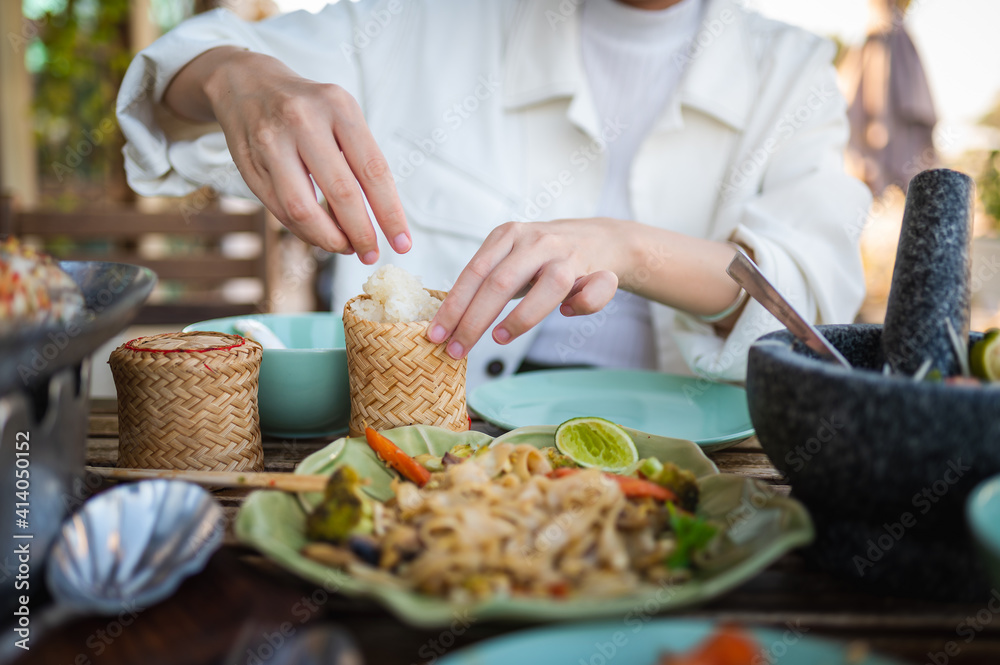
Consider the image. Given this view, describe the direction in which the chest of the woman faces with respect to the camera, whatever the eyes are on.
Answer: toward the camera

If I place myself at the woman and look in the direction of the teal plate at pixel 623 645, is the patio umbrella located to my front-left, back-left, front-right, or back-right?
back-left

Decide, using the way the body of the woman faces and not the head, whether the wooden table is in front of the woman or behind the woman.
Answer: in front

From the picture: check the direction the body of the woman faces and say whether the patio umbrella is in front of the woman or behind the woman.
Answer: behind

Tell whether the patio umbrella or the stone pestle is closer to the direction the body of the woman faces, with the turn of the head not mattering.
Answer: the stone pestle

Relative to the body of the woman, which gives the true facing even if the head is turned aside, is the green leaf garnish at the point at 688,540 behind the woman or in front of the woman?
in front

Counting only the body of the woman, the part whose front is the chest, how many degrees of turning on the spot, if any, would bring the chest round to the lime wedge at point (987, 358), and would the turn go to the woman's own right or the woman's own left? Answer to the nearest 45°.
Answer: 0° — they already face it

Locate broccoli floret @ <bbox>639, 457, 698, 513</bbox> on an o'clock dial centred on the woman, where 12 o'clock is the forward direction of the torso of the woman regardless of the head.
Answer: The broccoli floret is roughly at 12 o'clock from the woman.

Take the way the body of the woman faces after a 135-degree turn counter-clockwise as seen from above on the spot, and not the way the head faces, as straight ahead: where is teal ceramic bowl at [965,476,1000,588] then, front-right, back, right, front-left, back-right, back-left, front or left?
back-right

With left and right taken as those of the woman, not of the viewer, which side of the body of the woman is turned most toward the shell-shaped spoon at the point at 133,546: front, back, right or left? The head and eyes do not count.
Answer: front

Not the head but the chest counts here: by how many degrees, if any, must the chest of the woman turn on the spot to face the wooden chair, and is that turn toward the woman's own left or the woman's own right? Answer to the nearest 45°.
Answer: approximately 135° to the woman's own right

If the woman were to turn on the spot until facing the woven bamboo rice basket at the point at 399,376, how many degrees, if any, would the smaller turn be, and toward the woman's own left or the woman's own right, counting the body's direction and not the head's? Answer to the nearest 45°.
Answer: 0° — they already face it

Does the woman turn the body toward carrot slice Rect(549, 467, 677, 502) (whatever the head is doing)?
yes
